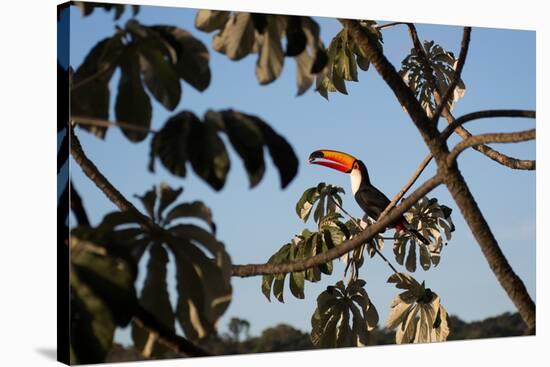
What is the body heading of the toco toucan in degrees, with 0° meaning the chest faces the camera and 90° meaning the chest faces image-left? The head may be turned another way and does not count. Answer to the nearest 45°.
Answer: approximately 90°
